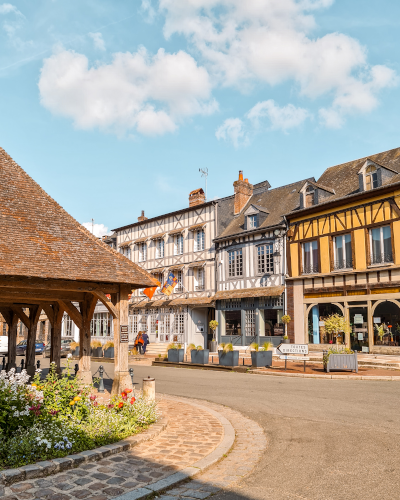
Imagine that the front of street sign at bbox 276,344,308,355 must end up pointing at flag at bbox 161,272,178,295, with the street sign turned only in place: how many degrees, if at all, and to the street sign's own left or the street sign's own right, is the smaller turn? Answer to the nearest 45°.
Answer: approximately 135° to the street sign's own right

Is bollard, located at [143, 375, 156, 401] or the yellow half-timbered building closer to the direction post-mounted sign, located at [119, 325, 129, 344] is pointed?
the bollard

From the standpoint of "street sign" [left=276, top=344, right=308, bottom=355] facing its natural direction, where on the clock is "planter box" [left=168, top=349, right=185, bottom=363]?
The planter box is roughly at 4 o'clock from the street sign.

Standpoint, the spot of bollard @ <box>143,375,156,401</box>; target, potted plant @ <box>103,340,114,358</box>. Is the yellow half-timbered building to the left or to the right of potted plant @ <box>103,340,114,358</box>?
right

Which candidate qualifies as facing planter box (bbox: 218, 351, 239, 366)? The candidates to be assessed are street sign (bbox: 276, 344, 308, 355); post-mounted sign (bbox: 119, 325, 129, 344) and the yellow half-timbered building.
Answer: the yellow half-timbered building

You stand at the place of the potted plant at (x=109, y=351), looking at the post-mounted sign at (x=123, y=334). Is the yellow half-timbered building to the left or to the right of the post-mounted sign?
left

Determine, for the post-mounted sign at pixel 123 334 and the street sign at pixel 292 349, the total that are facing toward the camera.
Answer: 2

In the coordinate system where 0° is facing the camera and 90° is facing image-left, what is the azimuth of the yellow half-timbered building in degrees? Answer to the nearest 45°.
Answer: approximately 45°

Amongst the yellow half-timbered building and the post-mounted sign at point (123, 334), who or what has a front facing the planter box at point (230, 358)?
the yellow half-timbered building

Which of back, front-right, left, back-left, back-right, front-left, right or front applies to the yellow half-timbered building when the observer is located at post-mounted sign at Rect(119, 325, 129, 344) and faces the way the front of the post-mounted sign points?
back-left

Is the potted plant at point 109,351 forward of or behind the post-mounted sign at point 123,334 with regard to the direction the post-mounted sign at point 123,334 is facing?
behind
